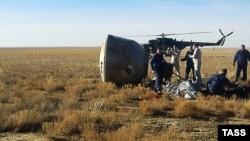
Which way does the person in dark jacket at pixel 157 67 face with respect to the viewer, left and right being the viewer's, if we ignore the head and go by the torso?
facing the viewer and to the right of the viewer
